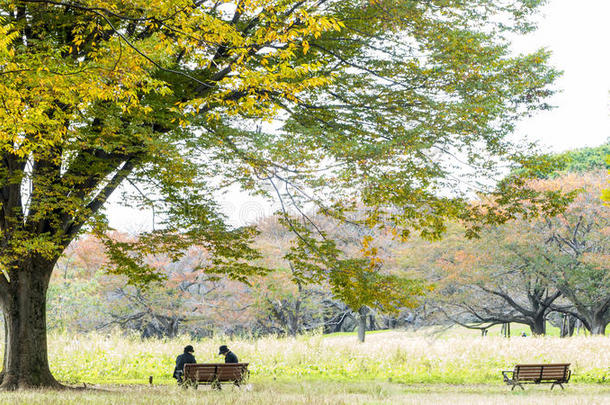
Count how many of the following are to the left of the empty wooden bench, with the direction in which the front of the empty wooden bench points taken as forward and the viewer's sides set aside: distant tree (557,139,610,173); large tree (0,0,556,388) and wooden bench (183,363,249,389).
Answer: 2

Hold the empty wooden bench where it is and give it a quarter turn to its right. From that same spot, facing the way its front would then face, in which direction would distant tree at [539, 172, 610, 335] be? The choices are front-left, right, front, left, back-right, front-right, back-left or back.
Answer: front-left

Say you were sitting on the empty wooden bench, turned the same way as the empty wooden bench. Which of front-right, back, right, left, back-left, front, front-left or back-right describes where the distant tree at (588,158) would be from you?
front-right

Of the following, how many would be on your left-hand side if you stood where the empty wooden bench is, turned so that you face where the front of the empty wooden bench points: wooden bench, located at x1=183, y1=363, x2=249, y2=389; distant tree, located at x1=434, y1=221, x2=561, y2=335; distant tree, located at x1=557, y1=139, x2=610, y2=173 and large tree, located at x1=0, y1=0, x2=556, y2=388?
2

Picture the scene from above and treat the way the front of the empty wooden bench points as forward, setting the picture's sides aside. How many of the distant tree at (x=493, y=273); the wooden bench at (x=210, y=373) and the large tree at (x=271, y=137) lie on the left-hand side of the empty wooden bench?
2

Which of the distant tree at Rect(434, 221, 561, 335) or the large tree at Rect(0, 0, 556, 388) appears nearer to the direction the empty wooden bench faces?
the distant tree

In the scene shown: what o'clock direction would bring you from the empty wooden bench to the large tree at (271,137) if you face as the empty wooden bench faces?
The large tree is roughly at 9 o'clock from the empty wooden bench.

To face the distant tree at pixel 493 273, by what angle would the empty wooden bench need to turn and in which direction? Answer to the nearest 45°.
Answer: approximately 45° to its right

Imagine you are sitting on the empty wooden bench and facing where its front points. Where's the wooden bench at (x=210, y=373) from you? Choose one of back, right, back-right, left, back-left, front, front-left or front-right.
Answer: left

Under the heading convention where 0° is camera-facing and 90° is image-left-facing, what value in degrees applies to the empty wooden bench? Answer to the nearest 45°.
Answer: approximately 135°

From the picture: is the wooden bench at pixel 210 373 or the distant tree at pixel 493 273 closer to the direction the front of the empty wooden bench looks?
the distant tree
